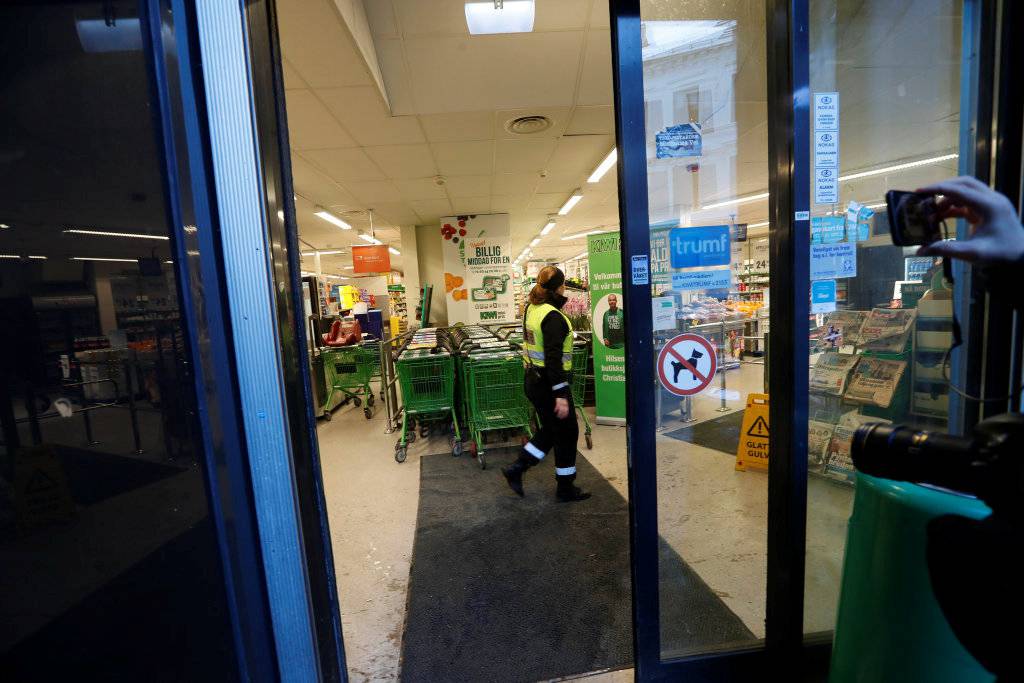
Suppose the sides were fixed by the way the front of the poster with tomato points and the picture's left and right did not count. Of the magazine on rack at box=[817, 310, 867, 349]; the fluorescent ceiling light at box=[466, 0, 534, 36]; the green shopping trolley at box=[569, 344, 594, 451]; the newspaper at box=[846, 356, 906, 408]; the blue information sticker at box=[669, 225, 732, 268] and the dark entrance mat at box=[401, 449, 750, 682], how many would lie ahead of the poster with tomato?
6

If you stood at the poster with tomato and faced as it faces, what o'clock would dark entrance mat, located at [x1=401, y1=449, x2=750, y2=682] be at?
The dark entrance mat is roughly at 12 o'clock from the poster with tomato.

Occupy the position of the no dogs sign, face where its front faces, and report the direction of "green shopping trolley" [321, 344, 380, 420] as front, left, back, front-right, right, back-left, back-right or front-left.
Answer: back-right

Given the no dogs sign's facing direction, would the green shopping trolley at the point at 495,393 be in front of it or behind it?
behind

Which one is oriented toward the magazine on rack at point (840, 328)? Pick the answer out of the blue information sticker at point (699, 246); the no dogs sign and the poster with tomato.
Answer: the poster with tomato

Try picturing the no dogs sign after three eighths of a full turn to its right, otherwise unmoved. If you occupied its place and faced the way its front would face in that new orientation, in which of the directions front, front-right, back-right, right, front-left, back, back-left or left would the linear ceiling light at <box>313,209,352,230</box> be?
front

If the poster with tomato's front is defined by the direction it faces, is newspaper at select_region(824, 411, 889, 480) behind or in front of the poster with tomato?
in front

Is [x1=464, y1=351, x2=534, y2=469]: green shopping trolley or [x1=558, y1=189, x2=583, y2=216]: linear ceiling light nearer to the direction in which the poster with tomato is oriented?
the green shopping trolley

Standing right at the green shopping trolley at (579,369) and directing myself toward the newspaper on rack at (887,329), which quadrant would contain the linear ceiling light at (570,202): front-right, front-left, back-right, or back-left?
back-left

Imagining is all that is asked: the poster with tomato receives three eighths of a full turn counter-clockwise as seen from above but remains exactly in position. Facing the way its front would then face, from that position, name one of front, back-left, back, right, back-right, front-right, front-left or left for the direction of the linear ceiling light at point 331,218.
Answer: back-left

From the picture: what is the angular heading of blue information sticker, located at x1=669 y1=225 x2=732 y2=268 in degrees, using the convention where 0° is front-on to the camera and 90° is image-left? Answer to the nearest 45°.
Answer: approximately 0°

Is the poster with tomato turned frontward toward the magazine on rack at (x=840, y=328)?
yes

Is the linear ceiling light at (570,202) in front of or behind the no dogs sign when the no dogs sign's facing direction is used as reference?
behind

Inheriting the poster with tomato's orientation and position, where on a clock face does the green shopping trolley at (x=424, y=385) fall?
The green shopping trolley is roughly at 12 o'clock from the poster with tomato.

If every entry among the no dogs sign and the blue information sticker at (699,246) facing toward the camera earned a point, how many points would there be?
2

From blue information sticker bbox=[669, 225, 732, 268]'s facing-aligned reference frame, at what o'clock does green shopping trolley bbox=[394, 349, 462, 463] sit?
The green shopping trolley is roughly at 4 o'clock from the blue information sticker.

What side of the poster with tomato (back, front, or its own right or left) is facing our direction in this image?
front
